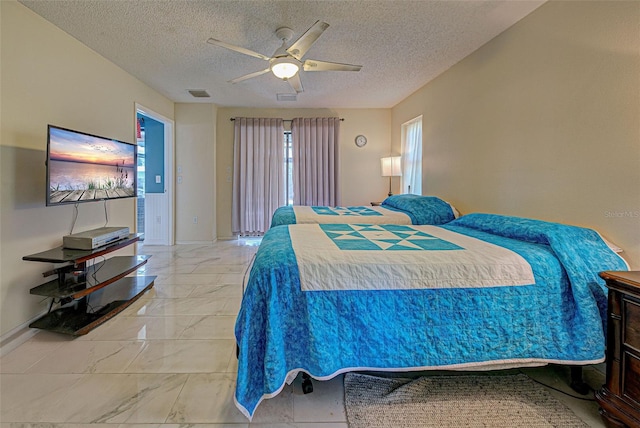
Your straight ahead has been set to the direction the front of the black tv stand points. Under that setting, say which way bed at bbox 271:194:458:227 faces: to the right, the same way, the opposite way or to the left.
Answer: the opposite way

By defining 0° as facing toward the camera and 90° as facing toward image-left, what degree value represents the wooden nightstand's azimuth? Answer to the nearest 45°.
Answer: approximately 45°

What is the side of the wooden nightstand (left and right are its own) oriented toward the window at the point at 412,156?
right

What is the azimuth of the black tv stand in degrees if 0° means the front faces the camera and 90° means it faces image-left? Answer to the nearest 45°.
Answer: approximately 315°

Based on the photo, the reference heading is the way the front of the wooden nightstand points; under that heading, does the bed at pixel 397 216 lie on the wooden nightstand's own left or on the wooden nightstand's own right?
on the wooden nightstand's own right

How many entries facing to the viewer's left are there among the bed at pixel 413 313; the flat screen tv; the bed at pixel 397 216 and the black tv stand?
2

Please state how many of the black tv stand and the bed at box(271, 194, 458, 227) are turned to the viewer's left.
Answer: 1

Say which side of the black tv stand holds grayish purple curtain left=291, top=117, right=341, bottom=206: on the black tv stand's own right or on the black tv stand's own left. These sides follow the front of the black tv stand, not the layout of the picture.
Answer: on the black tv stand's own left

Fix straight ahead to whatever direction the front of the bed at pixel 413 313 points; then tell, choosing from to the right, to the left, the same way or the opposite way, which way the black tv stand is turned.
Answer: the opposite way

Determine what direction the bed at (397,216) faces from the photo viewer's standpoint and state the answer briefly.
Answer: facing to the left of the viewer

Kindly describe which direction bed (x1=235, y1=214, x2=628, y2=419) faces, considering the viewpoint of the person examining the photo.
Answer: facing to the left of the viewer
